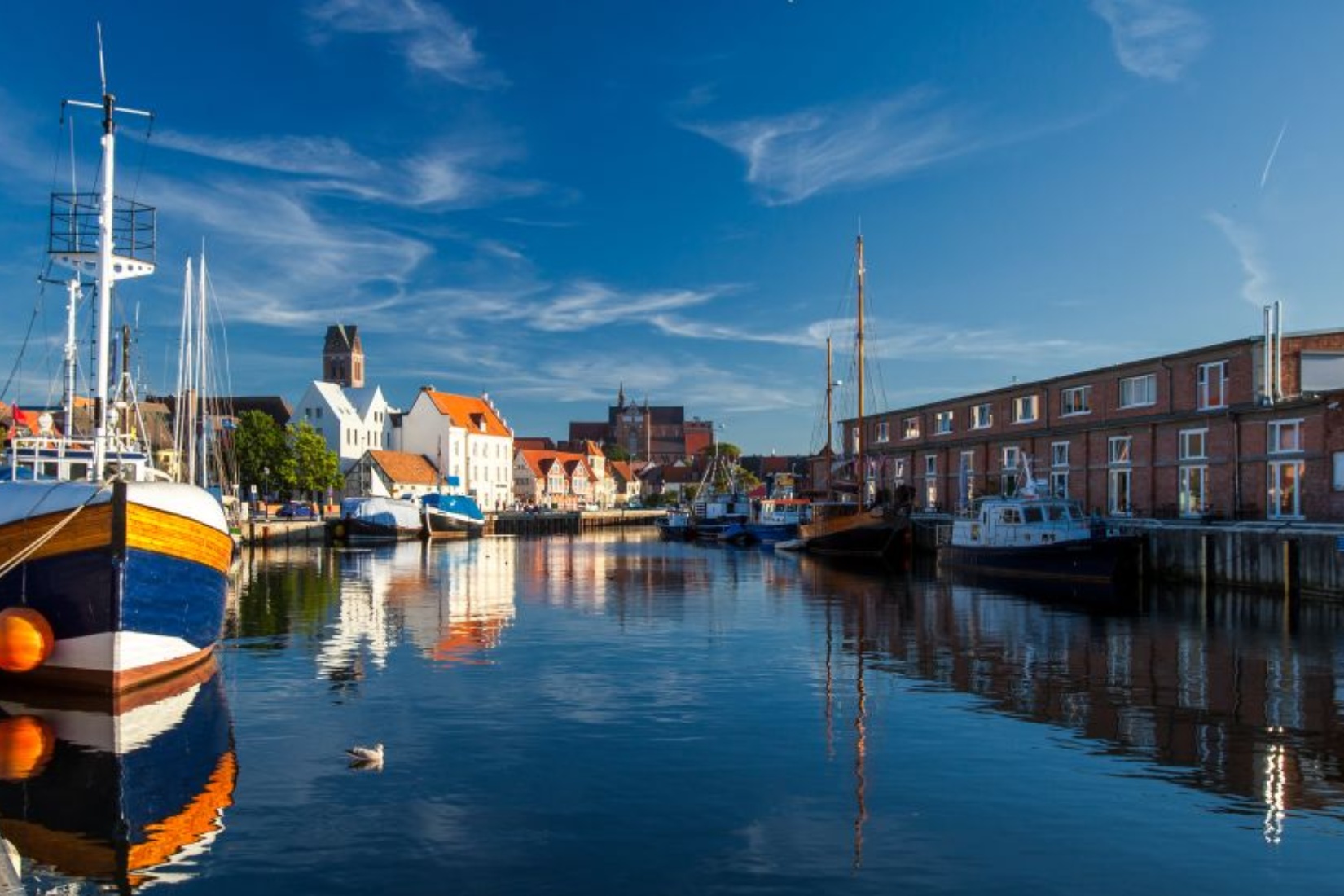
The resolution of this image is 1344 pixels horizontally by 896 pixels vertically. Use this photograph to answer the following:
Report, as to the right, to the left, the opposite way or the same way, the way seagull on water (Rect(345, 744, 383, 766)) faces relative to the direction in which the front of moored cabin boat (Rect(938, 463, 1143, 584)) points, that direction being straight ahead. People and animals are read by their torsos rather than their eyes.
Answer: to the left

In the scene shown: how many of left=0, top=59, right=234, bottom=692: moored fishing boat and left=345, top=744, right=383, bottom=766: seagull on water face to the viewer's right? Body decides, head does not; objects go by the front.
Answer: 1

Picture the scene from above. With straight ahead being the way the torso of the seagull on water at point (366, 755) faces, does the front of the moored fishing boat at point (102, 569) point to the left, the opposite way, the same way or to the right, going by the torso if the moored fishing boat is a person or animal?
to the right
